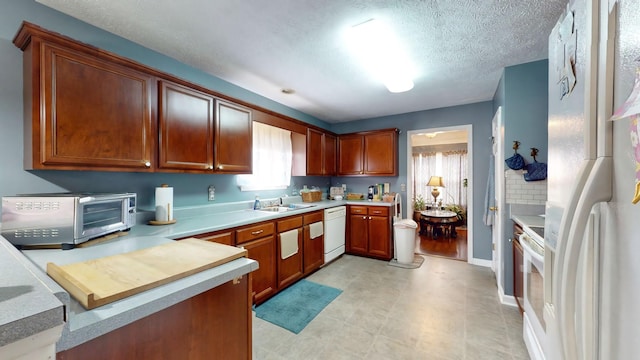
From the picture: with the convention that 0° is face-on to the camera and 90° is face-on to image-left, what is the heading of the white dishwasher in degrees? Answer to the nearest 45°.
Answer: approximately 315°

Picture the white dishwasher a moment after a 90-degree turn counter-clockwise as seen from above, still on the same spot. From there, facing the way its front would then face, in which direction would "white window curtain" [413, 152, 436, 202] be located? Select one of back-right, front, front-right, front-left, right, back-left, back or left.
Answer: front

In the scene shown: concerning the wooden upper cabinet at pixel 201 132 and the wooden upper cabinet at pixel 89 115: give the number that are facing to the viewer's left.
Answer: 0

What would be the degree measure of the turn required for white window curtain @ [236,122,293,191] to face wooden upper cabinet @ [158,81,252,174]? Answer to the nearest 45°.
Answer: approximately 90° to its right

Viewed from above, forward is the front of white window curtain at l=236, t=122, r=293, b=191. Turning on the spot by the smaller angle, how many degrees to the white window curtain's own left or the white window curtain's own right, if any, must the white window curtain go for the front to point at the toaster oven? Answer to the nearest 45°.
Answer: approximately 90° to the white window curtain's own right

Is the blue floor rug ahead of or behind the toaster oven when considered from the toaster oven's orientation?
ahead

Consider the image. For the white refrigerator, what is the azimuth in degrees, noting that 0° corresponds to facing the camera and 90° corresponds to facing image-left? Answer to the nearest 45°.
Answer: approximately 45°

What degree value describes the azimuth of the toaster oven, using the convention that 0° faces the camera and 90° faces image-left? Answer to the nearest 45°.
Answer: approximately 315°
